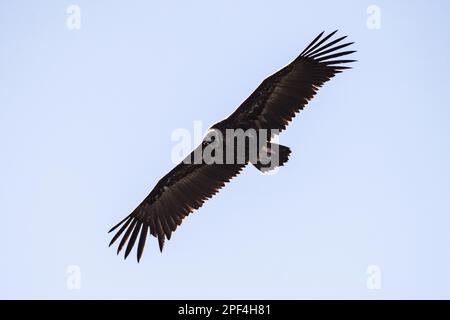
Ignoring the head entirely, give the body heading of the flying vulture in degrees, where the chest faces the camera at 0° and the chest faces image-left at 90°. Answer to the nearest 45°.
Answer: approximately 90°
